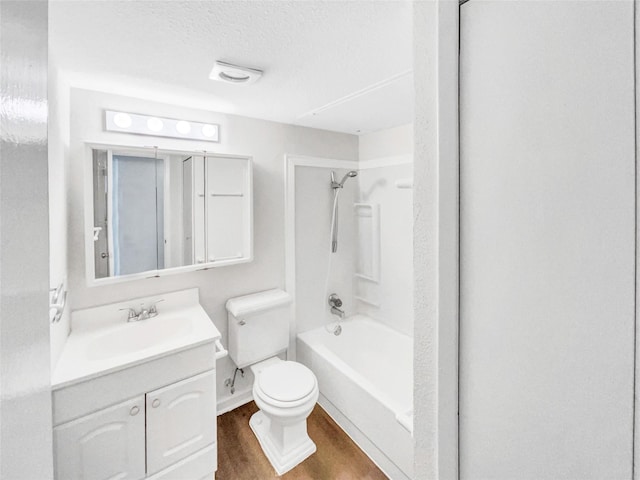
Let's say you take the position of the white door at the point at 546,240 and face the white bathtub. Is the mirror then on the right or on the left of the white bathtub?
left

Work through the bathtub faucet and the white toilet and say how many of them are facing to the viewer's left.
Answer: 0

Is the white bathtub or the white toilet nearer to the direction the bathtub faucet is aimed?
the white bathtub

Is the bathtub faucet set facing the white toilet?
no

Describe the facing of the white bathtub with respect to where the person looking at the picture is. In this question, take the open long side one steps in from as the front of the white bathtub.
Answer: facing the viewer and to the left of the viewer

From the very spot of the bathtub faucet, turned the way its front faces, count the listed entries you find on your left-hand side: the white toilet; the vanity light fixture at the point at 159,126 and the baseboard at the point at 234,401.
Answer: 0

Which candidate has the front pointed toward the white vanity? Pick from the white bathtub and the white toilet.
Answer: the white bathtub

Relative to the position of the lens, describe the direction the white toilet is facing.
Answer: facing the viewer and to the right of the viewer

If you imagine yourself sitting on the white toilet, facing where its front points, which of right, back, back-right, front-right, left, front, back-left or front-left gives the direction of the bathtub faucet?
left

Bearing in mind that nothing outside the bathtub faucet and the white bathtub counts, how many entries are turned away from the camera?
0

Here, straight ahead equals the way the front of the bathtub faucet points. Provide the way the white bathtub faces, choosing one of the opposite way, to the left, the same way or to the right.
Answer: to the right

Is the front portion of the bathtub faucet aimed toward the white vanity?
no

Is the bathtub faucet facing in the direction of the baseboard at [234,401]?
no

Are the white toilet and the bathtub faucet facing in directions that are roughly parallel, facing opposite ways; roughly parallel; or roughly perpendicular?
roughly parallel

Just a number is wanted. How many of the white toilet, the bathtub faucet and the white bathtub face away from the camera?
0
